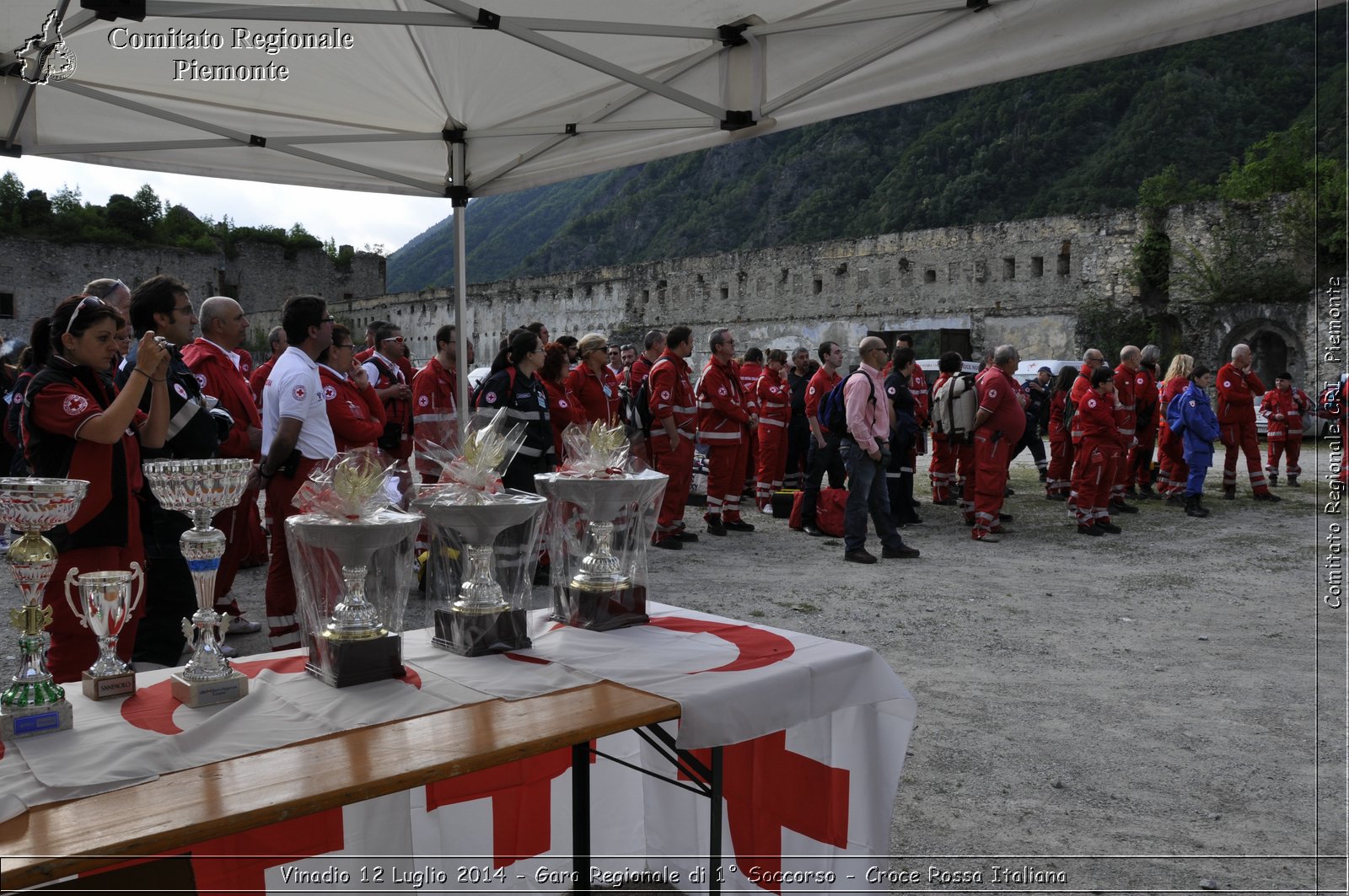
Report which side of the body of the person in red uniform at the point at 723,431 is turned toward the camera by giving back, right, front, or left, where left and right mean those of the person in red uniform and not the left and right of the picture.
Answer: right

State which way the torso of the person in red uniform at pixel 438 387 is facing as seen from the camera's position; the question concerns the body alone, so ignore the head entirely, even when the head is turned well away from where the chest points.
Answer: to the viewer's right

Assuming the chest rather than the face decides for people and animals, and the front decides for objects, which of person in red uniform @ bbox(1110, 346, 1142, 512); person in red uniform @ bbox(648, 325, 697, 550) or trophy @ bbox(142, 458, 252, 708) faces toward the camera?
the trophy

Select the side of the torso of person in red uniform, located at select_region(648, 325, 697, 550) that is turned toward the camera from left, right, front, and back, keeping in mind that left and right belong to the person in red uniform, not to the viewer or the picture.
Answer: right

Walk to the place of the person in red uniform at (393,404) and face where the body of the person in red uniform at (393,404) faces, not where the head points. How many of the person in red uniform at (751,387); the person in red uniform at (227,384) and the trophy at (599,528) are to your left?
1

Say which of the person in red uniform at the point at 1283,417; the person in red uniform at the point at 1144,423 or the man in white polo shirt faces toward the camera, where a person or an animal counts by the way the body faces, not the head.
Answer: the person in red uniform at the point at 1283,417

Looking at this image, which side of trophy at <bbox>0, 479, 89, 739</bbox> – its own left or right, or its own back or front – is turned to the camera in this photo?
front

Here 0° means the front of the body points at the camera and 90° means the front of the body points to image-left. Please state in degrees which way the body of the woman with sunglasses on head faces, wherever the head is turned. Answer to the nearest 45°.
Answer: approximately 270°

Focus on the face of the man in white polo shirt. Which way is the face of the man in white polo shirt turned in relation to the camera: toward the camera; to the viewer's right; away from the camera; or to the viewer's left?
to the viewer's right
